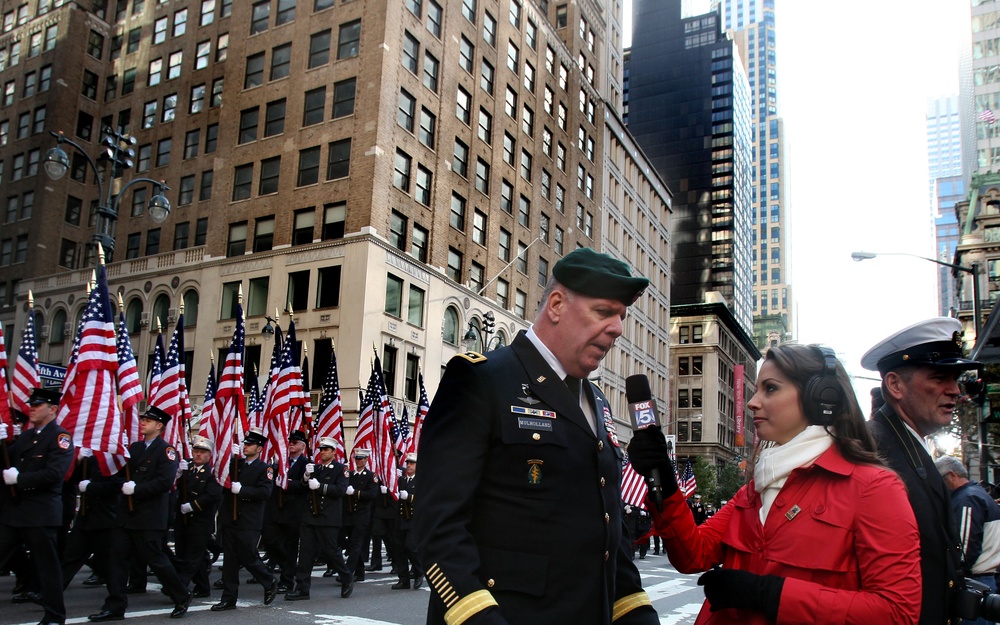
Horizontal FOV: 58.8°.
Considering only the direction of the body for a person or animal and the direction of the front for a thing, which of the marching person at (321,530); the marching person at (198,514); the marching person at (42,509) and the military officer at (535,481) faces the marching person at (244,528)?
the marching person at (321,530)

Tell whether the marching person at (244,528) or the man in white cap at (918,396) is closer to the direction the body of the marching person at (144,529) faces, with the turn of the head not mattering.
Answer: the man in white cap

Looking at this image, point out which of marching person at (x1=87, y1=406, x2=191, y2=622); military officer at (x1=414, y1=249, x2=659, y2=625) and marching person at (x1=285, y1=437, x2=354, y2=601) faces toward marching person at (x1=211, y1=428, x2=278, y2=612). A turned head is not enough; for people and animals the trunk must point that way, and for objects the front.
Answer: marching person at (x1=285, y1=437, x2=354, y2=601)

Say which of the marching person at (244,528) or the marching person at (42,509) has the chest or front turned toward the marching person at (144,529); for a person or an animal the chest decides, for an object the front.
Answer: the marching person at (244,528)

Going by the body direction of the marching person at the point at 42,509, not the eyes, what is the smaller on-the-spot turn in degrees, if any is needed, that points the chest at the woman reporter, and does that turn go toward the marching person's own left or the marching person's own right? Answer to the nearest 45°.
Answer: approximately 45° to the marching person's own left

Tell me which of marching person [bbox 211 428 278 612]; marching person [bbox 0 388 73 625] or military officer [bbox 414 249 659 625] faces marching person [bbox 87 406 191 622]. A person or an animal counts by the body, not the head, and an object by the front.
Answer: marching person [bbox 211 428 278 612]

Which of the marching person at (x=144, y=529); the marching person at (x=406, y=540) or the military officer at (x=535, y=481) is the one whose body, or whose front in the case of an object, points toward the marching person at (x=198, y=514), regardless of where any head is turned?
the marching person at (x=406, y=540)
